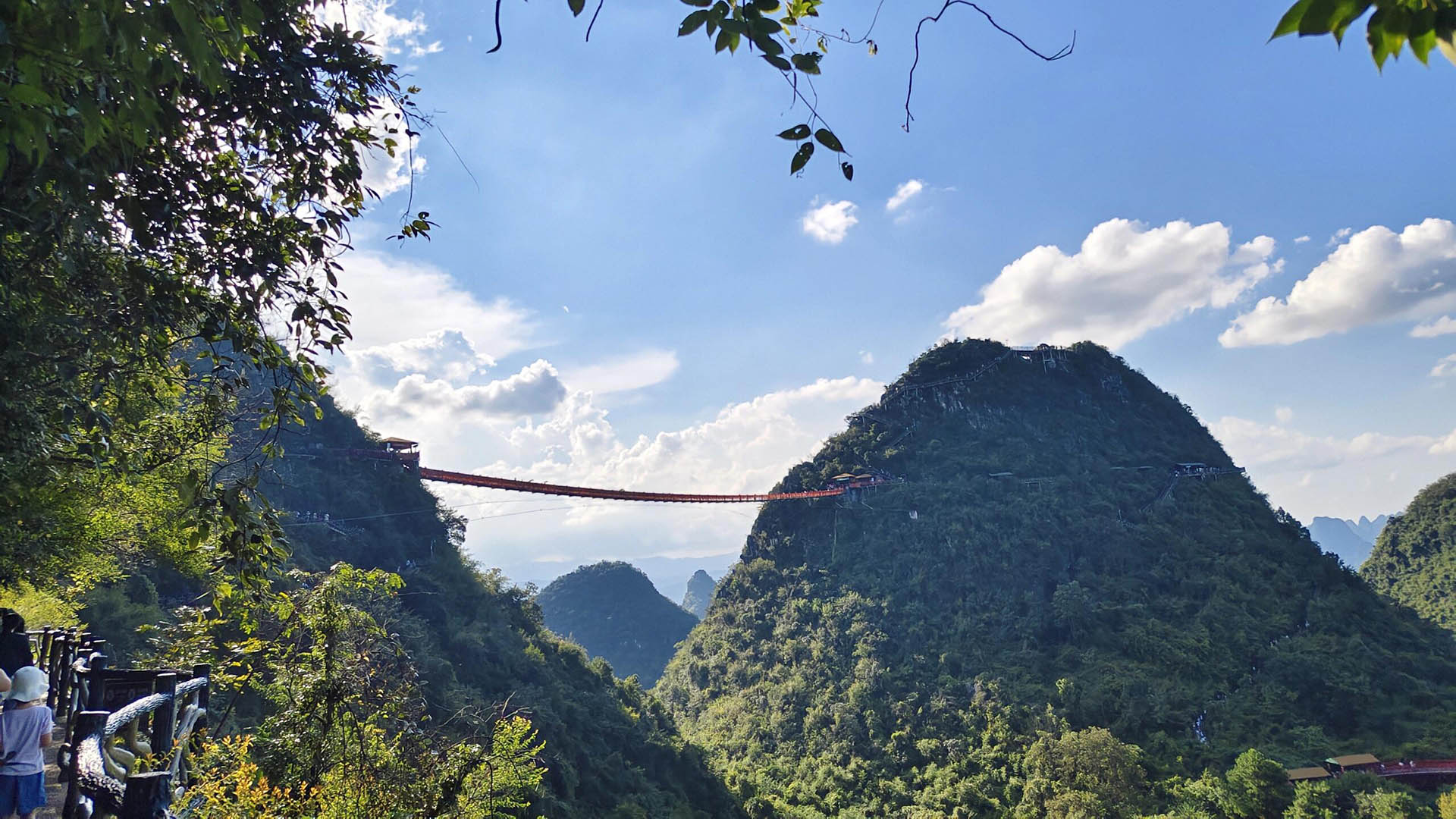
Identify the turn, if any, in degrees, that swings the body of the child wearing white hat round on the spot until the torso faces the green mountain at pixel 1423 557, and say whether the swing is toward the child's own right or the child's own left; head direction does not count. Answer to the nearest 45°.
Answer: approximately 90° to the child's own right

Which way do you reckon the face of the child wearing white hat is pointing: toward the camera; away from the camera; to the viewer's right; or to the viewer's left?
away from the camera

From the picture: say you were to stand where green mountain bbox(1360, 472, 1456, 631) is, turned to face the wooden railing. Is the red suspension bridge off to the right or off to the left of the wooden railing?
right

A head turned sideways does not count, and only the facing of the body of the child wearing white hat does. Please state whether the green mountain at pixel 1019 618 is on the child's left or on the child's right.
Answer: on the child's right

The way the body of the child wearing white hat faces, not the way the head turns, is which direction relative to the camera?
away from the camera

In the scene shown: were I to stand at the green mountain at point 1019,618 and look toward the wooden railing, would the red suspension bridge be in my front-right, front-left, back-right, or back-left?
front-right

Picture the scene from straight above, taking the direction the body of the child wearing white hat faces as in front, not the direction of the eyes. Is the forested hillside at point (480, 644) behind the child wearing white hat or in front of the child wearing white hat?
in front

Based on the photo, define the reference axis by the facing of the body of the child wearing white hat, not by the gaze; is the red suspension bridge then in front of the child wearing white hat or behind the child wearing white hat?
in front
